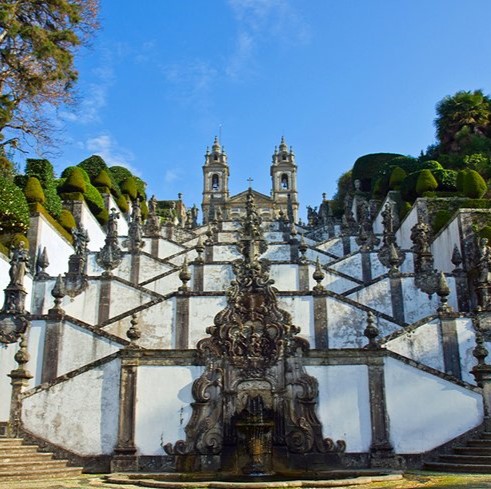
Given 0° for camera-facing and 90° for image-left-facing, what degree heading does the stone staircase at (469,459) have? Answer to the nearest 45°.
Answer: approximately 45°

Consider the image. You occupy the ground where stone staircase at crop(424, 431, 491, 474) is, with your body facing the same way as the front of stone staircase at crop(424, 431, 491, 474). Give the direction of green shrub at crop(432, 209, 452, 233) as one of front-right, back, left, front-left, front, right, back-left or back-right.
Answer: back-right

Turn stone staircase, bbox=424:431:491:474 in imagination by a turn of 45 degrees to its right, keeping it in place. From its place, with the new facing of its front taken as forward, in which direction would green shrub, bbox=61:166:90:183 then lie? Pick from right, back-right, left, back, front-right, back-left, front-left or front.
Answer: front-right

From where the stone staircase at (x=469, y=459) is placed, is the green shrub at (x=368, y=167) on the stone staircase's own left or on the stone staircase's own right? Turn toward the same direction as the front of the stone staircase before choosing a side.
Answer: on the stone staircase's own right

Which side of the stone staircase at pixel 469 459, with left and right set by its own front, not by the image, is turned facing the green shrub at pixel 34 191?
right

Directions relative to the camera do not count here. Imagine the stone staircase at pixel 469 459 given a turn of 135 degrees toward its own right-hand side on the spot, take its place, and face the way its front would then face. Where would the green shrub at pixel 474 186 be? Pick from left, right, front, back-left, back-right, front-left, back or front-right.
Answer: front

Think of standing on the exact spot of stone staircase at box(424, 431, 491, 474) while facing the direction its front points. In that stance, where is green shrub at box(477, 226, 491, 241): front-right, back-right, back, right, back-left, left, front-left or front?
back-right

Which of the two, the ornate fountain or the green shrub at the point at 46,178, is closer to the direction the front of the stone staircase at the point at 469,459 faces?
the ornate fountain

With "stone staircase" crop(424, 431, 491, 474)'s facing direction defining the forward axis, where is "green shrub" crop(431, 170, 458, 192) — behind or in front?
behind

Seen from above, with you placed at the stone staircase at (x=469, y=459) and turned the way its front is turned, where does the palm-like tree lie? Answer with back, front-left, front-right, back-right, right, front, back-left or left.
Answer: back-right

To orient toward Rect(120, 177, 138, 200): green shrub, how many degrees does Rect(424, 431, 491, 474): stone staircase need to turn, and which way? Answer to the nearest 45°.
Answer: approximately 90° to its right

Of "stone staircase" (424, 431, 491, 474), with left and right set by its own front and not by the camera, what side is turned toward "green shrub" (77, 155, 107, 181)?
right
